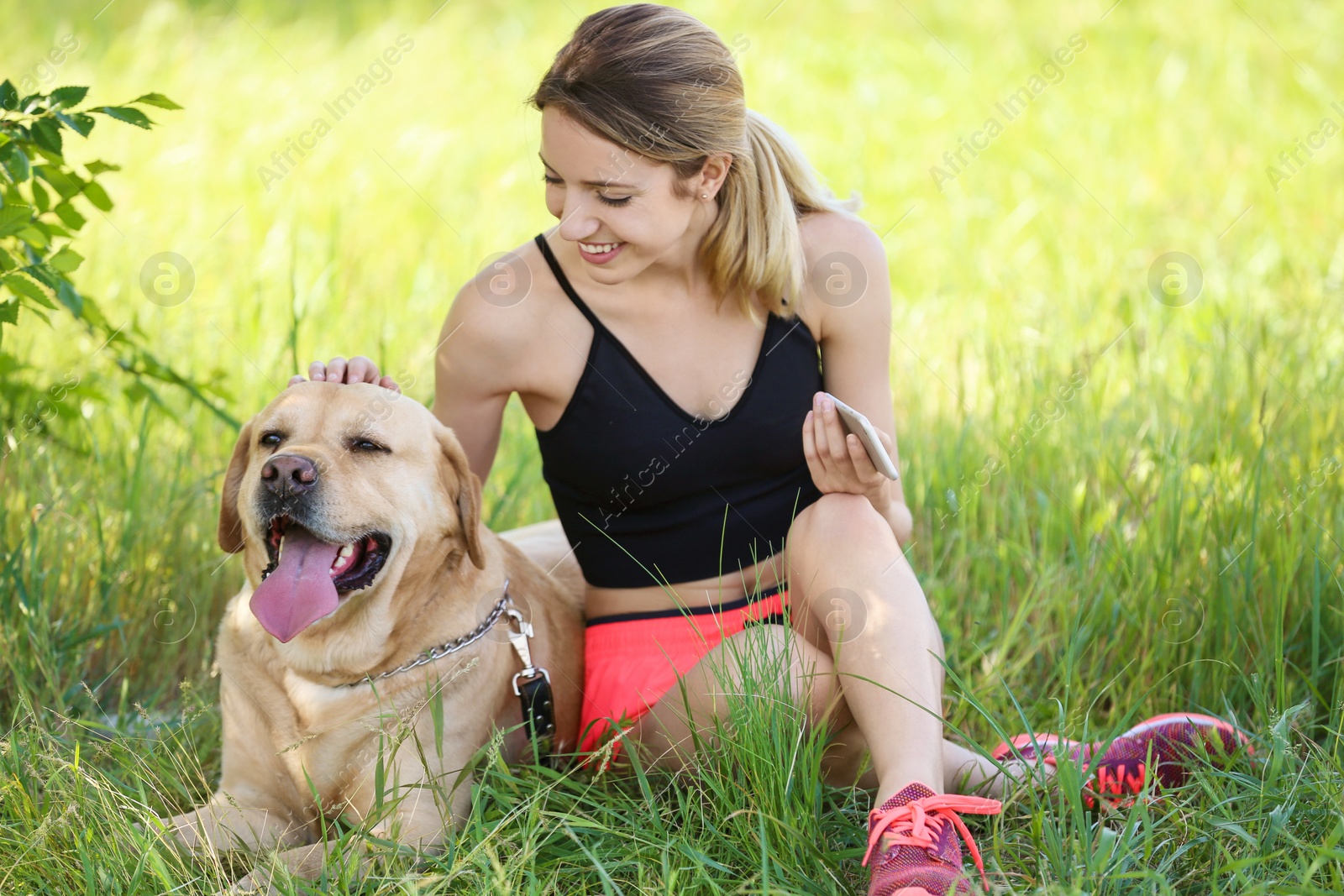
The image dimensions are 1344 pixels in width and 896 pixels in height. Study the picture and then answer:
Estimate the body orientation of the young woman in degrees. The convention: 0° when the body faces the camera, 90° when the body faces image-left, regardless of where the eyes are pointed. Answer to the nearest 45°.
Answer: approximately 0°

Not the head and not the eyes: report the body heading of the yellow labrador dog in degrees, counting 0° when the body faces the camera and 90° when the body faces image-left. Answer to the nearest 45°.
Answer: approximately 45°
